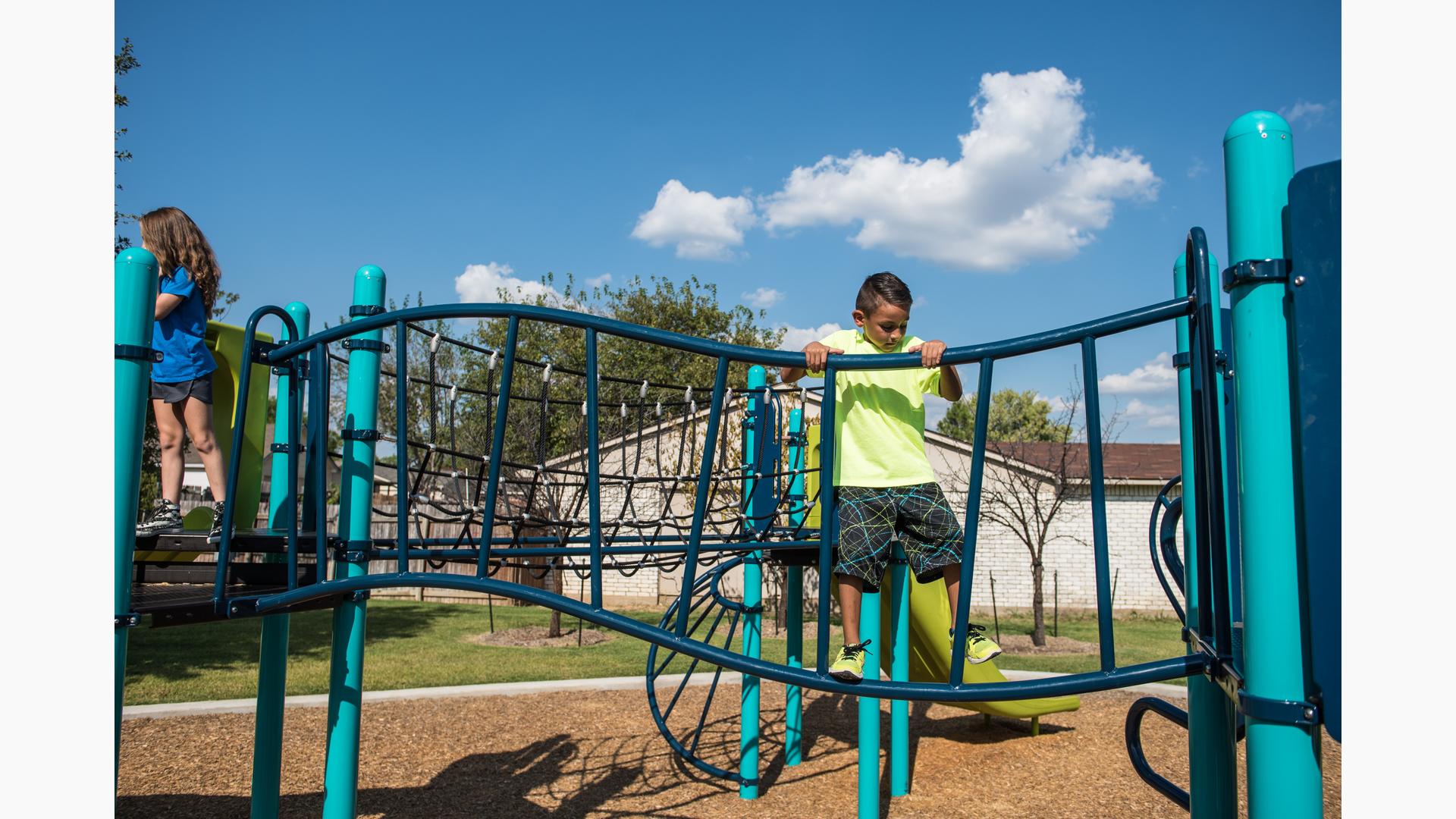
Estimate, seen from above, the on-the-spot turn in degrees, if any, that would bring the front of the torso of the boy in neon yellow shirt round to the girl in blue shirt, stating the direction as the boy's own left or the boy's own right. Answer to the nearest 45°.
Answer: approximately 90° to the boy's own right

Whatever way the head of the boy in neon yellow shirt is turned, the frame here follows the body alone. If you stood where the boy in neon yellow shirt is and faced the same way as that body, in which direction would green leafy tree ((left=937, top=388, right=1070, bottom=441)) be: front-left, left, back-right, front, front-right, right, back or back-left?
back

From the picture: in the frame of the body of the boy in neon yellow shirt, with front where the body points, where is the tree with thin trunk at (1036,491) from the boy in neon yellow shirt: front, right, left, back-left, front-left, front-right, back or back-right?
back

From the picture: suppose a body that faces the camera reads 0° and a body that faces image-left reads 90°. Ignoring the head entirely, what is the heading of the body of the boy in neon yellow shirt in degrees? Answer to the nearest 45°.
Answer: approximately 0°
